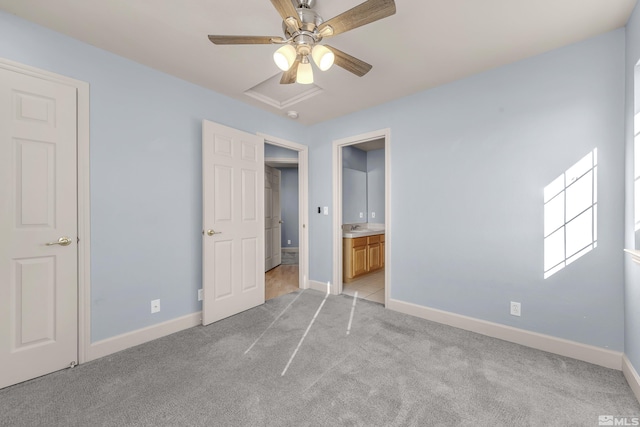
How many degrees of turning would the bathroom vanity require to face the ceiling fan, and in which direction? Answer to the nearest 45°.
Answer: approximately 45° to its right

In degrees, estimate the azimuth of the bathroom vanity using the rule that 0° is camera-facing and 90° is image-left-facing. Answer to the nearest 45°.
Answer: approximately 315°

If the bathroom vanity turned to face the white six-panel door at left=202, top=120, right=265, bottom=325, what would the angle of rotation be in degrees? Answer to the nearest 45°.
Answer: approximately 90° to its right

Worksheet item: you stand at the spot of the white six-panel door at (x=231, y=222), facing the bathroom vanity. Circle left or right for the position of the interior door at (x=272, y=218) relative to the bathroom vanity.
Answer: left

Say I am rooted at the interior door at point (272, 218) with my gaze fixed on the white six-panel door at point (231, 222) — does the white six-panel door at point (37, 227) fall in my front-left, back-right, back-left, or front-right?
front-right

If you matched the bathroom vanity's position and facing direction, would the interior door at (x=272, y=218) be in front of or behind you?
behind

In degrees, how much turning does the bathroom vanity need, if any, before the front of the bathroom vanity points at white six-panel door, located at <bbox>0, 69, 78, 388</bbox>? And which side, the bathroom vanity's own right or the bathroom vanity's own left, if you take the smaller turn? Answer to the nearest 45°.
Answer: approximately 90° to the bathroom vanity's own right
